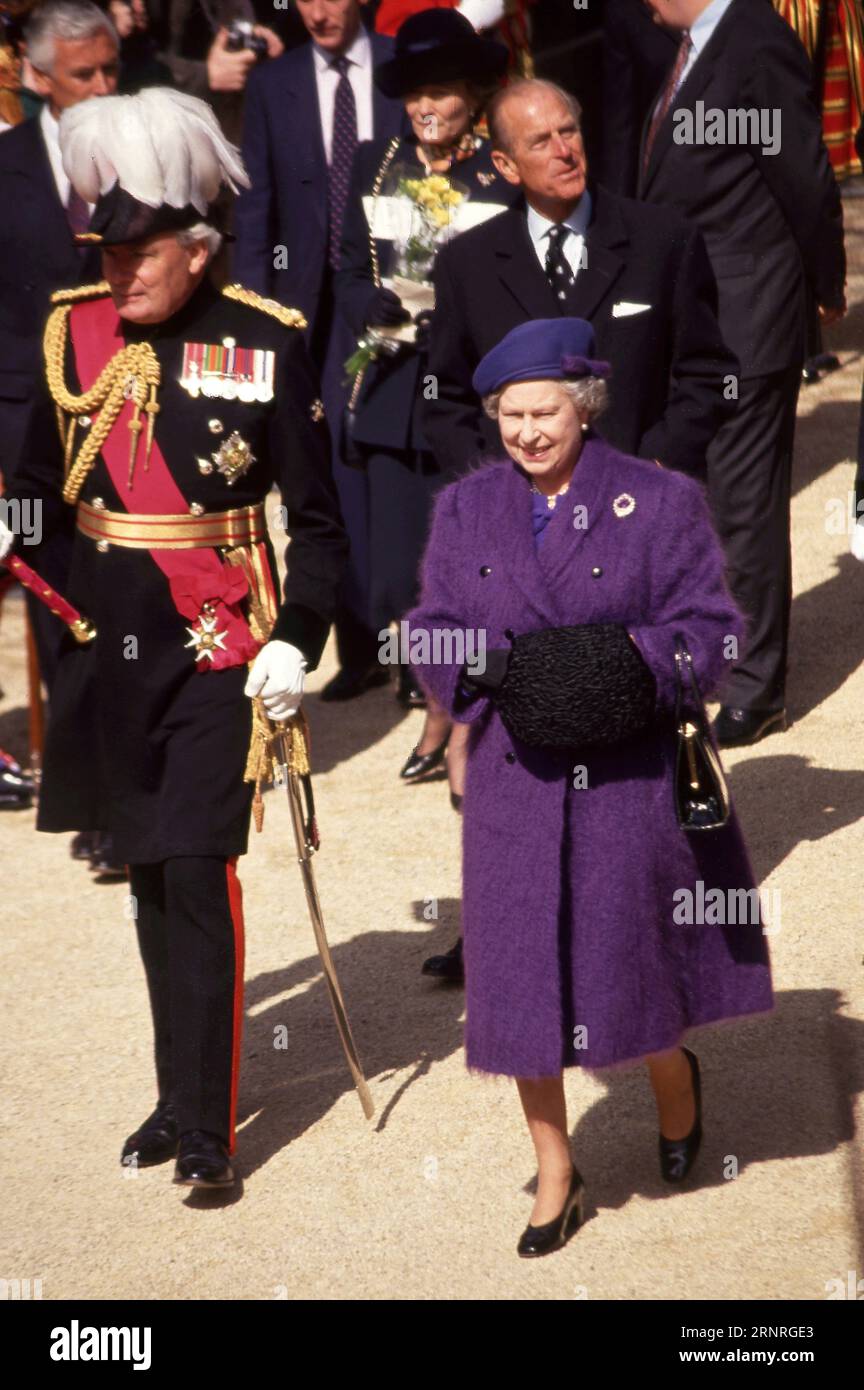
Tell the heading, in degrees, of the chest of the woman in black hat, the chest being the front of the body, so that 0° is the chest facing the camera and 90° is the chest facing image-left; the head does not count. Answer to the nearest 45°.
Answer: approximately 0°

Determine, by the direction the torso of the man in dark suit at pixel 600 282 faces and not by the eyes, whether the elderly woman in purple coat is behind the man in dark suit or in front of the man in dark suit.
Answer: in front

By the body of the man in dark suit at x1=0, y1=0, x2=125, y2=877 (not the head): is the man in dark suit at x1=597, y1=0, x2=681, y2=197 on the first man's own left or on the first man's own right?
on the first man's own left

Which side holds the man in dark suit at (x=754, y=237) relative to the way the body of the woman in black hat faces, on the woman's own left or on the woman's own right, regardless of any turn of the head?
on the woman's own left

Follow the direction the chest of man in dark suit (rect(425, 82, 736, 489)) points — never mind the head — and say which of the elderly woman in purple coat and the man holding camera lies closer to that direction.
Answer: the elderly woman in purple coat

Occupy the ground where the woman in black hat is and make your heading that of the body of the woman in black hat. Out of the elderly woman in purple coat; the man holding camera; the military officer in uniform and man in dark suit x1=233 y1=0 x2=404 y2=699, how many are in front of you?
2

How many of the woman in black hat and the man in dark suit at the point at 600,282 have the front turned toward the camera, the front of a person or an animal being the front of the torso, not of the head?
2

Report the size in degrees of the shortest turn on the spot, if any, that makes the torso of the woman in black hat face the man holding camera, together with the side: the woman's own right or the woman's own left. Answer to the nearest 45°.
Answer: approximately 180°

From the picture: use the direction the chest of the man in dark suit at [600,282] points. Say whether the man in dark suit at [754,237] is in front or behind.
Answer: behind

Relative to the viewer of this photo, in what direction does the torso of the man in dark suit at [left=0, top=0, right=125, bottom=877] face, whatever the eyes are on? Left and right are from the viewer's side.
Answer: facing the viewer and to the right of the viewer

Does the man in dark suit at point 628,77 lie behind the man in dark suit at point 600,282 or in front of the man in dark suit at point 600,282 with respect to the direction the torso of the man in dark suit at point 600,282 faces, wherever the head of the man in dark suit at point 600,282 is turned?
behind

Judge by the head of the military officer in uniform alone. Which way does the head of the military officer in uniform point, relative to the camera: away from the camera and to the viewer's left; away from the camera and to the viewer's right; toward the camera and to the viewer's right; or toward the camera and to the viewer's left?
toward the camera and to the viewer's left

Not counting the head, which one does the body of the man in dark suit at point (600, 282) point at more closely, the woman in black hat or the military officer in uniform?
the military officer in uniform

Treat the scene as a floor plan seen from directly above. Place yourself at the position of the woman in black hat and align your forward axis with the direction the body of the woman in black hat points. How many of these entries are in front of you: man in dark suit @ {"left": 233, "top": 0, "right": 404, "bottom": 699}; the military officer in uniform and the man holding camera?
1

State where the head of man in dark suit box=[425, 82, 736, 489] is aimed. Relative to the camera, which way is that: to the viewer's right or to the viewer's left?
to the viewer's right
